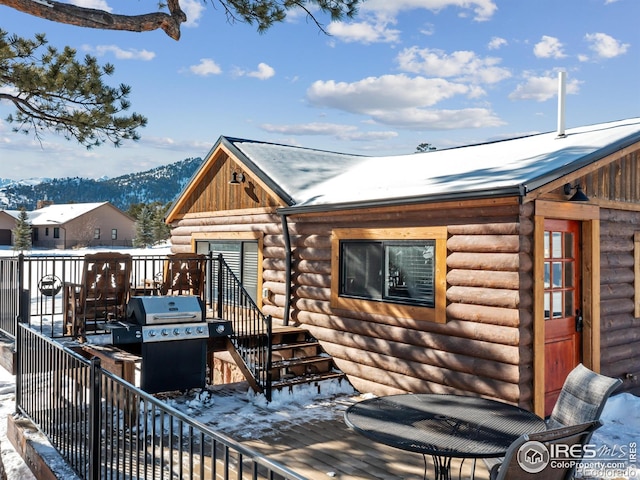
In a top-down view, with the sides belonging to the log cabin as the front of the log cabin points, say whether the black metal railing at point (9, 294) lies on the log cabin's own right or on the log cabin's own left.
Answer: on the log cabin's own right
